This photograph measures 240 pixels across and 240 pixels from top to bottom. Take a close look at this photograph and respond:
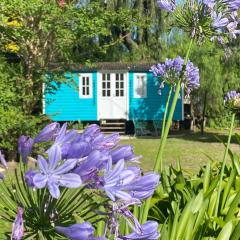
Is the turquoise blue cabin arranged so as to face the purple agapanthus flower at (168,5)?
yes

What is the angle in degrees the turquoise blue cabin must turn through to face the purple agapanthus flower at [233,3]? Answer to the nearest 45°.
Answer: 0° — it already faces it

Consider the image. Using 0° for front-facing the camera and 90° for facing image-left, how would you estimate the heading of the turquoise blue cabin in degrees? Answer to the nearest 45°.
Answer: approximately 0°

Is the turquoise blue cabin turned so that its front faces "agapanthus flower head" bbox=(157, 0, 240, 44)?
yes

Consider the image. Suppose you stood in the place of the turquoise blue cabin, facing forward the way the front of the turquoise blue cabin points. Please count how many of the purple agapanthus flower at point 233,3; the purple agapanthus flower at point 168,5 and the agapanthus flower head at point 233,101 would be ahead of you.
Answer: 3

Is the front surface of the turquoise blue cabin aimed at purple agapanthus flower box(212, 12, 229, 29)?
yes

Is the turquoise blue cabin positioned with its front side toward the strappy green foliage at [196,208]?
yes
